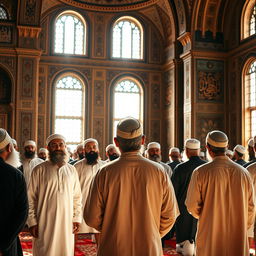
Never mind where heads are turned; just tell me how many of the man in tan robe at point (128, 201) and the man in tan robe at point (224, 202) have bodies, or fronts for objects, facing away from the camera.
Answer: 2

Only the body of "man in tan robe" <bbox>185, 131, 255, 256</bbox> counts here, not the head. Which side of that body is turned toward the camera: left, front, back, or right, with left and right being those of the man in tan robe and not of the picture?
back

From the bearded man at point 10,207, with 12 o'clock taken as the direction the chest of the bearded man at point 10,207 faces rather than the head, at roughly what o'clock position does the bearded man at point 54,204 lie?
the bearded man at point 54,204 is roughly at 11 o'clock from the bearded man at point 10,207.

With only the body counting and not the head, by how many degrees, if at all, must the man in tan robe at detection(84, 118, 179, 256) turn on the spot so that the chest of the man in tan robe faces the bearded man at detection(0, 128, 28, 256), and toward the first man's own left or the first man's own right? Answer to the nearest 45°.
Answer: approximately 90° to the first man's own left

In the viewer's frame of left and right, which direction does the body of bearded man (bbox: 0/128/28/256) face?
facing away from the viewer and to the right of the viewer

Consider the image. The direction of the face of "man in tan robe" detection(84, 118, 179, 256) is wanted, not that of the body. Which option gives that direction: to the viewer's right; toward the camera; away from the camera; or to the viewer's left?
away from the camera

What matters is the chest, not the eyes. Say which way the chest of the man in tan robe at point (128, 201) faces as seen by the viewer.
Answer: away from the camera

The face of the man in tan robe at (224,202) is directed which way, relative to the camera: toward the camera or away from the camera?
away from the camera
